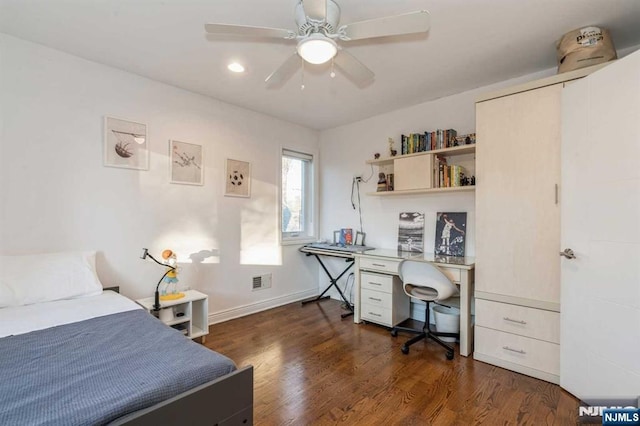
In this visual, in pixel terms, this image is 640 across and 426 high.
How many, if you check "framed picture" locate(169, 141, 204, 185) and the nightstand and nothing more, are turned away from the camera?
0

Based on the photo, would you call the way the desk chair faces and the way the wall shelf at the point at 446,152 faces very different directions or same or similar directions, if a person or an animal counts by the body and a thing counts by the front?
very different directions

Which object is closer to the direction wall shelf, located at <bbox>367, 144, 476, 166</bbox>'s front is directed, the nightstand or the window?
the nightstand

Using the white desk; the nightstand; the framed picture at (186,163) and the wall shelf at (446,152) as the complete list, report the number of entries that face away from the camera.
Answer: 0

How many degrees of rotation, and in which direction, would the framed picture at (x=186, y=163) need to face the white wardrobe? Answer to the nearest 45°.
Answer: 0° — it already faces it

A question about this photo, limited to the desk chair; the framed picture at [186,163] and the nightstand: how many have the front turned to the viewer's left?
0

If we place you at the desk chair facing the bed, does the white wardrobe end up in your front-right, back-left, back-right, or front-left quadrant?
back-left

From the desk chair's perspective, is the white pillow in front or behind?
behind

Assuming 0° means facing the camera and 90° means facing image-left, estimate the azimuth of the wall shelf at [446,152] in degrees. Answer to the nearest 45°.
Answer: approximately 45°

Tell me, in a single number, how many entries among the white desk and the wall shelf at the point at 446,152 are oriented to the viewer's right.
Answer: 0

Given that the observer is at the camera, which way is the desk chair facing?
facing away from the viewer and to the right of the viewer

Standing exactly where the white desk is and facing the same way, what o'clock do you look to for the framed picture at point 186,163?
The framed picture is roughly at 1 o'clock from the white desk.

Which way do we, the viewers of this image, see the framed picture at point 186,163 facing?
facing the viewer and to the right of the viewer

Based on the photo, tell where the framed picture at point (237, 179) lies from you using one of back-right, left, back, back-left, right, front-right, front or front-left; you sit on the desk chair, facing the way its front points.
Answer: back-left

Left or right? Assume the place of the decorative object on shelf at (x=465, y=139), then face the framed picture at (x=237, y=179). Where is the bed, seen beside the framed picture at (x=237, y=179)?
left

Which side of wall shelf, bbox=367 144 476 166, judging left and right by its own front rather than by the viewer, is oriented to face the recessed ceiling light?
front

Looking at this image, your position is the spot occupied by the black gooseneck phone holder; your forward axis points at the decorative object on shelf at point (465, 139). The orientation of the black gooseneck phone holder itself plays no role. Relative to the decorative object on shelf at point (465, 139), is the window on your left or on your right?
left

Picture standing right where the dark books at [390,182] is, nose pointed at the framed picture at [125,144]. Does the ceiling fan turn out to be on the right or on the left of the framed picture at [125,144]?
left

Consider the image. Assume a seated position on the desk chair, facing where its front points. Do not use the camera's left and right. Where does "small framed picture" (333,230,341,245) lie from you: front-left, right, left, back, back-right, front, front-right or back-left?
left

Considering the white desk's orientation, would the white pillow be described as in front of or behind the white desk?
in front

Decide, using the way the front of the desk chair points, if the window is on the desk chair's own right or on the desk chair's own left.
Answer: on the desk chair's own left
